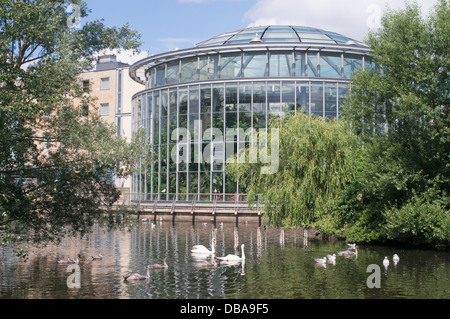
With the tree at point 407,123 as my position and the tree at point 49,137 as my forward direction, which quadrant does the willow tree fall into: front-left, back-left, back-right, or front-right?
front-right

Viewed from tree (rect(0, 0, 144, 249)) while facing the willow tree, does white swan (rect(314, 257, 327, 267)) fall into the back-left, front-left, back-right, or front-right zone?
front-right
